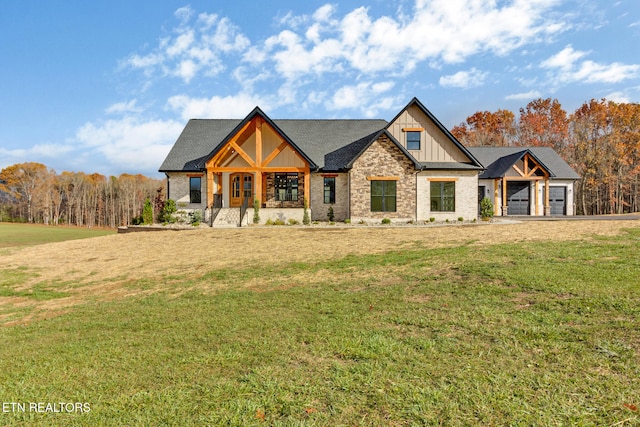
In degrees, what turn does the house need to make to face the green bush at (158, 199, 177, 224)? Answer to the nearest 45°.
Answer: approximately 90° to its right

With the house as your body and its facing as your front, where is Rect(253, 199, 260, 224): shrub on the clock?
The shrub is roughly at 2 o'clock from the house.

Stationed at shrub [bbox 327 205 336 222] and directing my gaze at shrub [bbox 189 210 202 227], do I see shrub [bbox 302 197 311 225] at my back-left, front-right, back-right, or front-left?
front-left

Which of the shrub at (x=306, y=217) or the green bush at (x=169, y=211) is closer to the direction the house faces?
the shrub

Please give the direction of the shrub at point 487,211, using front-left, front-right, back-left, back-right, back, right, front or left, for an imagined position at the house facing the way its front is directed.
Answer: left

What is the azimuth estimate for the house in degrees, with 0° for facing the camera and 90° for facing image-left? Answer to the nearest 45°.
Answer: approximately 0°

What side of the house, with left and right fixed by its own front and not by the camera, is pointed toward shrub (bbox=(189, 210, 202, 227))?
right
